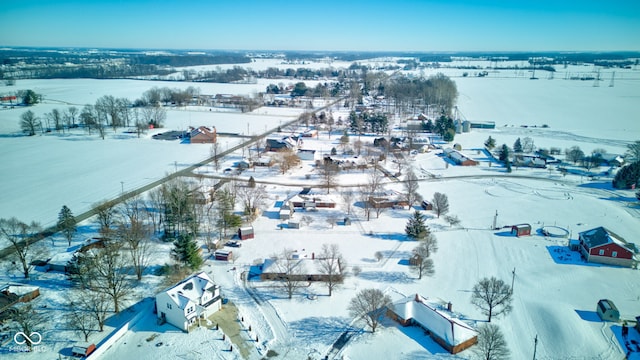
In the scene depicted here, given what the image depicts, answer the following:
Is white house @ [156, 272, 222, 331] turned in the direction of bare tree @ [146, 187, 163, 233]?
no

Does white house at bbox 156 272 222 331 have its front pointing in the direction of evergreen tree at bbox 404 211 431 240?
no

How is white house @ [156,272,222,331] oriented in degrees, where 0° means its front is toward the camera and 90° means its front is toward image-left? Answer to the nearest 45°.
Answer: approximately 315°

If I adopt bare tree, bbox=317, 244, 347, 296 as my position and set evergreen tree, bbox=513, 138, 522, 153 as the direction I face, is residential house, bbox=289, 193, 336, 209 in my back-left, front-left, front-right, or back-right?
front-left

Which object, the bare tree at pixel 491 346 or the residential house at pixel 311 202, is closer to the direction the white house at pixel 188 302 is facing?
the bare tree

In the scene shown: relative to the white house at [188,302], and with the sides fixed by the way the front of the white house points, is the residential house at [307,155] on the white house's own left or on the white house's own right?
on the white house's own left

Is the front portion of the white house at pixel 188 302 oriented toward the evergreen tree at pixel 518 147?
no
